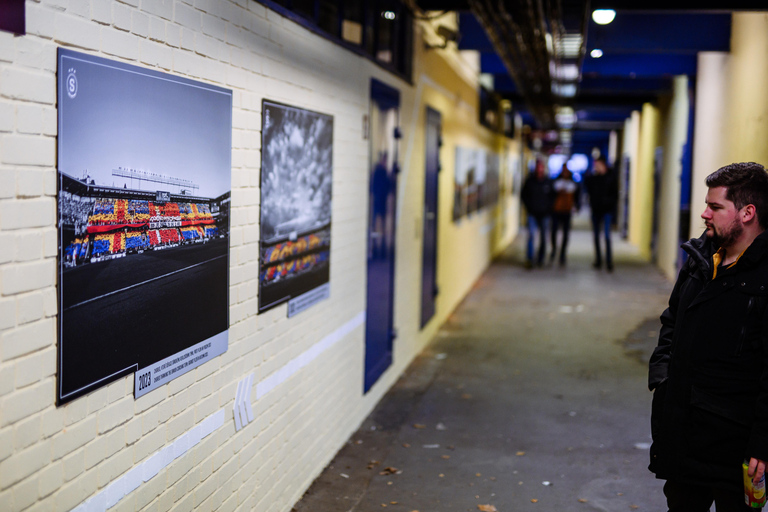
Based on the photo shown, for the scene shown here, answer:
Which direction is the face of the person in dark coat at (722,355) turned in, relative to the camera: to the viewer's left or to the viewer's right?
to the viewer's left

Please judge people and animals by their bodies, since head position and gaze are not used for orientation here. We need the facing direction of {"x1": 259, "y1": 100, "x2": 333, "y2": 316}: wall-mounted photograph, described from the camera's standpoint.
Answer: facing the viewer and to the right of the viewer

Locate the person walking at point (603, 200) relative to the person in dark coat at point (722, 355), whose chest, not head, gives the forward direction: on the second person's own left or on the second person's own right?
on the second person's own right

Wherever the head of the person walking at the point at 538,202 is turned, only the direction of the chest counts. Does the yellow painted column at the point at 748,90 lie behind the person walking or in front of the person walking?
in front

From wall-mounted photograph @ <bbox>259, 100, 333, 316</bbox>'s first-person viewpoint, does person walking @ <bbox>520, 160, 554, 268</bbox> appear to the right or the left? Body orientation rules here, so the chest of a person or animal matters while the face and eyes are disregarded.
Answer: on its left

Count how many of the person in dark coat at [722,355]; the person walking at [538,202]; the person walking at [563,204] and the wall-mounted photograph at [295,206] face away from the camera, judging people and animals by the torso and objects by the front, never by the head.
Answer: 0

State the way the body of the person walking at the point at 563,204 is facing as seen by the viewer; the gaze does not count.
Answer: toward the camera
